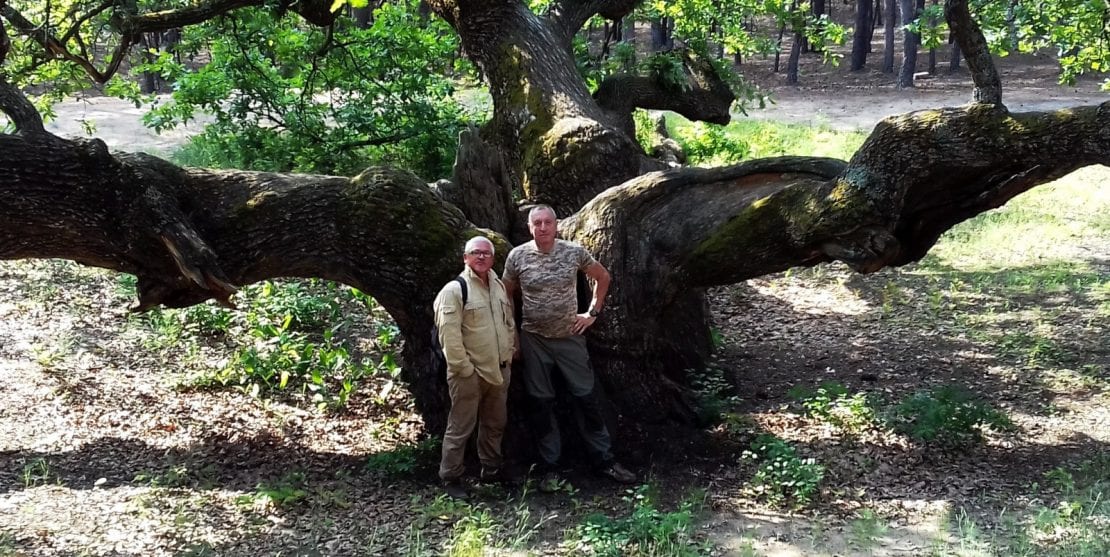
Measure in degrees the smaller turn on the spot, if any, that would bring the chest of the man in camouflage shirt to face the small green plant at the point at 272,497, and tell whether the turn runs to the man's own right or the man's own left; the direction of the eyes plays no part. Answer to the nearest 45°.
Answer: approximately 90° to the man's own right

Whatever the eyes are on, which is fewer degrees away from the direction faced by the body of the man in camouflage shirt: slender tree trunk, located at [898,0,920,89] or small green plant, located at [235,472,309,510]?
the small green plant

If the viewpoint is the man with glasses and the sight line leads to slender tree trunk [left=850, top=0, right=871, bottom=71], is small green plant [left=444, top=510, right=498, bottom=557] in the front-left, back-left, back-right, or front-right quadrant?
back-right

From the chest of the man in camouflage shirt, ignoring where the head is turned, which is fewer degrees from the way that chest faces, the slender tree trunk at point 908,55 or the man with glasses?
the man with glasses

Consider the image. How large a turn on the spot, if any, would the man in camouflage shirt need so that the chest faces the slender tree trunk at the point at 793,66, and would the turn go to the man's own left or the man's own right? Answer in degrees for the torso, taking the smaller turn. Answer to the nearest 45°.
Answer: approximately 180°

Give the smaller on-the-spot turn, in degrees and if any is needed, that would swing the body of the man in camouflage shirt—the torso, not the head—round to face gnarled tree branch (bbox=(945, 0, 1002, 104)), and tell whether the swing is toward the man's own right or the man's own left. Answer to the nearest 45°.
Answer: approximately 90° to the man's own left

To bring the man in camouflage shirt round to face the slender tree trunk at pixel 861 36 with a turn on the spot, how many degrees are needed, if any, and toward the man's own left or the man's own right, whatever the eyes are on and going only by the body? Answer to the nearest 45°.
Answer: approximately 180°

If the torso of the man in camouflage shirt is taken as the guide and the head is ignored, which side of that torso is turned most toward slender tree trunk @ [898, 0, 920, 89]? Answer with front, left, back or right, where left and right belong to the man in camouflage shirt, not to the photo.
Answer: back

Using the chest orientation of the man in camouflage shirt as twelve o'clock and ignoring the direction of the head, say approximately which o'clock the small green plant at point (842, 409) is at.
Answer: The small green plant is roughly at 8 o'clock from the man in camouflage shirt.

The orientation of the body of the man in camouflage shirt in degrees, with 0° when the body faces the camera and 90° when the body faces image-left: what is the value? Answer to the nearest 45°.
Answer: approximately 0°

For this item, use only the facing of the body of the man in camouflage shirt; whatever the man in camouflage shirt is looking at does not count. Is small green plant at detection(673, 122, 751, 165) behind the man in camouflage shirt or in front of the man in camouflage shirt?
behind

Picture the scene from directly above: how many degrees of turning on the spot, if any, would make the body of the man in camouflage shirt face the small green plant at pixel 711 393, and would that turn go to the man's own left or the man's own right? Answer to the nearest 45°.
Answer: approximately 135° to the man's own left

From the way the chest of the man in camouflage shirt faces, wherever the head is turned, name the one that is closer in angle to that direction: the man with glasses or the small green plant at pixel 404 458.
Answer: the man with glasses
